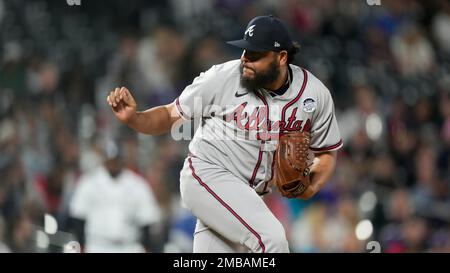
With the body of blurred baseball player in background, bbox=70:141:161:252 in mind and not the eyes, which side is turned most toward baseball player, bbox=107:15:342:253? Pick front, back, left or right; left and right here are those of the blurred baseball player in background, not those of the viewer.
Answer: front

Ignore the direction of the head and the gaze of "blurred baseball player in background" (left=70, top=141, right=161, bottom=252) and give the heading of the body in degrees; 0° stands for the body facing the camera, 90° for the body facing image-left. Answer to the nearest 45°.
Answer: approximately 0°
